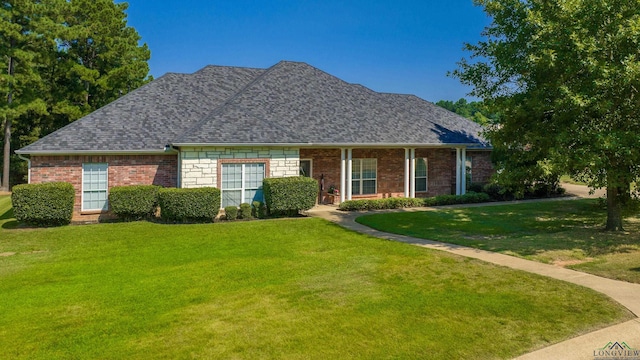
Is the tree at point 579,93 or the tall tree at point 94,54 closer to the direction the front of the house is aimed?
the tree

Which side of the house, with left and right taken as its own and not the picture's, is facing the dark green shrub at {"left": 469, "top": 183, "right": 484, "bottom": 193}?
left

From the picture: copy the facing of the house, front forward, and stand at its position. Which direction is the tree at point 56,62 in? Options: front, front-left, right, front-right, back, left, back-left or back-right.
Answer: back-right

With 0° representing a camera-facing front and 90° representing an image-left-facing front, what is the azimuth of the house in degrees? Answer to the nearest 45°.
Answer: approximately 0°

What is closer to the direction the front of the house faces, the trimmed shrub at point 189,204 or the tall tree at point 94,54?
the trimmed shrub

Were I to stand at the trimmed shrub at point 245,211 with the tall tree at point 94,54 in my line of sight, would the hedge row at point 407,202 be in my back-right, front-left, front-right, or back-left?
back-right

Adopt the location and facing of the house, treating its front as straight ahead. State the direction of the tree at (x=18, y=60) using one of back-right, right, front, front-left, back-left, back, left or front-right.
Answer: back-right

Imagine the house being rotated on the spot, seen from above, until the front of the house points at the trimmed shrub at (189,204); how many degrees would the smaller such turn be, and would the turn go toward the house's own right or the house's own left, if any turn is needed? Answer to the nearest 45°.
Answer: approximately 45° to the house's own right

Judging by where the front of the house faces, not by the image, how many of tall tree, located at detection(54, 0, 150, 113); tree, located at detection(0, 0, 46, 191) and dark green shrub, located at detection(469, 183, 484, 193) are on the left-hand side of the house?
1

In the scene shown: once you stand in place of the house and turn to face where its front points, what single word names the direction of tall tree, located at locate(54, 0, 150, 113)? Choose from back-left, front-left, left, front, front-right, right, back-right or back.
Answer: back-right
